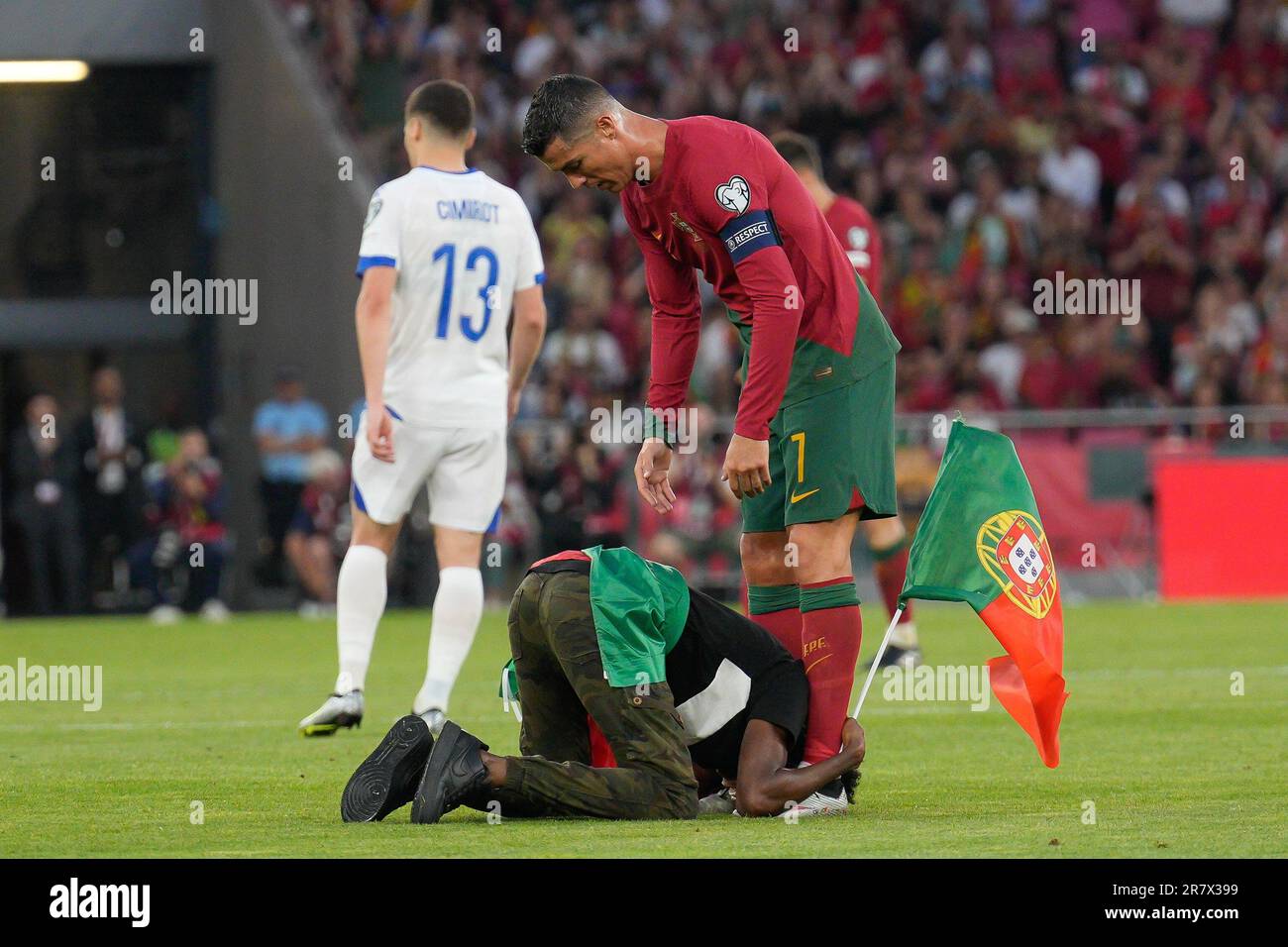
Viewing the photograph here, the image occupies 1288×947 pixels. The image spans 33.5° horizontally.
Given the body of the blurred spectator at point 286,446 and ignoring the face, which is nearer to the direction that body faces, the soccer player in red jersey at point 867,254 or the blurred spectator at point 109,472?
the soccer player in red jersey

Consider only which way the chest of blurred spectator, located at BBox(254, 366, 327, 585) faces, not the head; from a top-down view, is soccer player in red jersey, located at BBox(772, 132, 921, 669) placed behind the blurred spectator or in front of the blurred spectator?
in front

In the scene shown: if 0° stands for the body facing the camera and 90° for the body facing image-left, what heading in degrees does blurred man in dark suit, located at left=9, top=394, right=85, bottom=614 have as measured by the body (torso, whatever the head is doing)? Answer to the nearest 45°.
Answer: approximately 0°

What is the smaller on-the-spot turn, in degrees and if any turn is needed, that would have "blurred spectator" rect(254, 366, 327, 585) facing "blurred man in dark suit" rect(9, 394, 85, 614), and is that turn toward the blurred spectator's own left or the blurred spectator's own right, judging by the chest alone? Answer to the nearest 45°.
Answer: approximately 90° to the blurred spectator's own right

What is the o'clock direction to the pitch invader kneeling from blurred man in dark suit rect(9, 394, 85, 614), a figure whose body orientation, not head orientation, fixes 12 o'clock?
The pitch invader kneeling is roughly at 12 o'clock from the blurred man in dark suit.

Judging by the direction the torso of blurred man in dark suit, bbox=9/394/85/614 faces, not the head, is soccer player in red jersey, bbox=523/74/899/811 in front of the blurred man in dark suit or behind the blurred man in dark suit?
in front

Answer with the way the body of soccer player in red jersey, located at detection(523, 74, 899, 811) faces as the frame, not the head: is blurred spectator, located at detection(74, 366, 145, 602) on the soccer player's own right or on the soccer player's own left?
on the soccer player's own right

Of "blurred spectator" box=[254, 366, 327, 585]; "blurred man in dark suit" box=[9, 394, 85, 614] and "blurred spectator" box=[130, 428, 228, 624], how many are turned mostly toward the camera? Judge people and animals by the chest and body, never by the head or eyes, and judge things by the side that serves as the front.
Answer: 3

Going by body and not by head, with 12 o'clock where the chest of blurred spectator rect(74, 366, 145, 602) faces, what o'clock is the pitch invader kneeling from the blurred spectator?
The pitch invader kneeling is roughly at 12 o'clock from the blurred spectator.

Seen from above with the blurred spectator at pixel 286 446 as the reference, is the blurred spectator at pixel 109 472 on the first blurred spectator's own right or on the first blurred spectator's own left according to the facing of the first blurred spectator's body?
on the first blurred spectator's own right

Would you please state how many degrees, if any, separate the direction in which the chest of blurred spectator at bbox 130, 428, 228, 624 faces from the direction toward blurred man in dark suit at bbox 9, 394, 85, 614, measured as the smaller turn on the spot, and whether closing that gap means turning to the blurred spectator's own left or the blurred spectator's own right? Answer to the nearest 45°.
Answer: approximately 90° to the blurred spectator's own right

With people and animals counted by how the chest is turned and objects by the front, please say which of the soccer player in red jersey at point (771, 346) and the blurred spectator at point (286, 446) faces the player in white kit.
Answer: the blurred spectator
